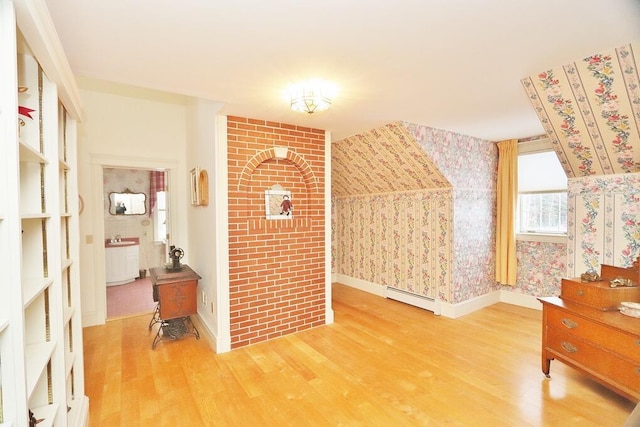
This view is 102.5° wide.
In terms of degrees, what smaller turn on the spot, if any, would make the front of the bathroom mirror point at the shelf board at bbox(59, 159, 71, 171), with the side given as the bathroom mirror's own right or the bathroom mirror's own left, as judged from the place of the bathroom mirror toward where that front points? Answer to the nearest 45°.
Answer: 0° — it already faces it

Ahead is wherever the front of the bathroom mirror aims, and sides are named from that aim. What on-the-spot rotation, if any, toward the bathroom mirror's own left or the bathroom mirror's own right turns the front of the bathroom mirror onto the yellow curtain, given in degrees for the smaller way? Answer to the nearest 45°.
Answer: approximately 45° to the bathroom mirror's own left

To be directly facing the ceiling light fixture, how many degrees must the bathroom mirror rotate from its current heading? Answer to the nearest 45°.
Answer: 0° — it already faces it

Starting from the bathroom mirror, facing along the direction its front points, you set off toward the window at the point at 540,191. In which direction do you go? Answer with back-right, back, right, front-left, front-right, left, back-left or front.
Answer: front-left

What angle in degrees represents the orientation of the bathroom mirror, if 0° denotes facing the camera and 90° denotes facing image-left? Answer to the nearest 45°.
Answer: approximately 0°
